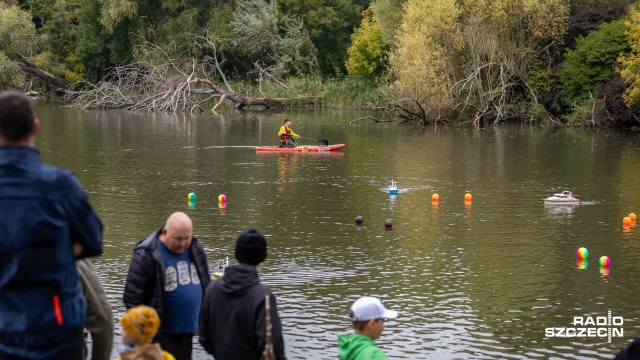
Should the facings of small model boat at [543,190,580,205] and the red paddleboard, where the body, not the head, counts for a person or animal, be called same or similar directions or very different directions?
very different directions

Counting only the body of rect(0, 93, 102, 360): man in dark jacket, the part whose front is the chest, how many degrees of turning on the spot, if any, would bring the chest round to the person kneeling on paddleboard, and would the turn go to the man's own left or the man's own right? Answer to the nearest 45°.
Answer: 0° — they already face them

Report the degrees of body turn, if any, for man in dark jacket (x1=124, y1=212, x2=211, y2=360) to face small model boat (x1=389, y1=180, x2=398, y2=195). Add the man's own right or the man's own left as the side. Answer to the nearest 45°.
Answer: approximately 135° to the man's own left

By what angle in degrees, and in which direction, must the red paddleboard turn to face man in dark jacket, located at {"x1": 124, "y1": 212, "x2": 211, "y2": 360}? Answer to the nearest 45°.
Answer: approximately 90° to its right

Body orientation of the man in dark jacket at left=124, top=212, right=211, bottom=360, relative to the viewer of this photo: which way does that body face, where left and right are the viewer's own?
facing the viewer and to the right of the viewer

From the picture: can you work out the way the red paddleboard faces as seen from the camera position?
facing to the right of the viewer

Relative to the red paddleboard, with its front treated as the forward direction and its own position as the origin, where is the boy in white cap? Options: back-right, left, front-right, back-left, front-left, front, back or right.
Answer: right

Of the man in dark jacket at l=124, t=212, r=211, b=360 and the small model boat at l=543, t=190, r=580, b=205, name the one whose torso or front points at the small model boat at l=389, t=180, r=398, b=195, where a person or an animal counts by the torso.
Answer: the small model boat at l=543, t=190, r=580, b=205

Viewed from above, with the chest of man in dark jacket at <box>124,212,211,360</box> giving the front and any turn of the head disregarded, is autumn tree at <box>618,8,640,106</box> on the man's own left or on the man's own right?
on the man's own left

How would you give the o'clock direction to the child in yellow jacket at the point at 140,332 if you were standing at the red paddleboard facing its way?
The child in yellow jacket is roughly at 3 o'clock from the red paddleboard.

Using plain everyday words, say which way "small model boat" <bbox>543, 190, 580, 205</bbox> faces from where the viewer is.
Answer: facing to the left of the viewer

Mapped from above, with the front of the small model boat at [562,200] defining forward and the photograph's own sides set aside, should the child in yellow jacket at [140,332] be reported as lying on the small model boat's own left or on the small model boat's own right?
on the small model boat's own left

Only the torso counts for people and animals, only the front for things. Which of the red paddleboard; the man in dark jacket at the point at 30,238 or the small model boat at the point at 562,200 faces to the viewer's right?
the red paddleboard

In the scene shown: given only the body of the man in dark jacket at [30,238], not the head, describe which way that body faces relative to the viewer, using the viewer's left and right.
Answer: facing away from the viewer
